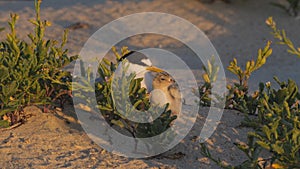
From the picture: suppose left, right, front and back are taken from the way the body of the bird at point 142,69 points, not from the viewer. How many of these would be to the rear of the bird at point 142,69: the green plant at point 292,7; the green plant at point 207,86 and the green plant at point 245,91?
0

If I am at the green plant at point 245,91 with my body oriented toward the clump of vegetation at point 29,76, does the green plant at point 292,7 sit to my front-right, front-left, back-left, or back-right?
back-right

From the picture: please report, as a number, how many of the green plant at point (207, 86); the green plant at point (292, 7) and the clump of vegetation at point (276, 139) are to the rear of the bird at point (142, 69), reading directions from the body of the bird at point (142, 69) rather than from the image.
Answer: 0

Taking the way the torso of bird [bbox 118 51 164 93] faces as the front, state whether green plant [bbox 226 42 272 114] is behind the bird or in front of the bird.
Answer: in front

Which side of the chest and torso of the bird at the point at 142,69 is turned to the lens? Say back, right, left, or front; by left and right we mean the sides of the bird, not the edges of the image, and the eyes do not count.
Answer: right

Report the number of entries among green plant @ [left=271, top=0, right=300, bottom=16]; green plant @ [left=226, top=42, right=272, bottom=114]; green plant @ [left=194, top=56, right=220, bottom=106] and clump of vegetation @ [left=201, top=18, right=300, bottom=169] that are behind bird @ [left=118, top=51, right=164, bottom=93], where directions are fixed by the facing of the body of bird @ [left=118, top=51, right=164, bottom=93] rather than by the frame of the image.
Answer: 0

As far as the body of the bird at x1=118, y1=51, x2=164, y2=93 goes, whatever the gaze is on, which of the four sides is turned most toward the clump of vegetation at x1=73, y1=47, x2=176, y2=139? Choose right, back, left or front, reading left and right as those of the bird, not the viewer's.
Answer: right

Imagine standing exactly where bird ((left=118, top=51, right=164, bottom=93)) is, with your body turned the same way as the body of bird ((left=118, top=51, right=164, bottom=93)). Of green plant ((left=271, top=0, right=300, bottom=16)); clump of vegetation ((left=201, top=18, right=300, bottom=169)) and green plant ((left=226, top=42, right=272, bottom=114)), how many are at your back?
0

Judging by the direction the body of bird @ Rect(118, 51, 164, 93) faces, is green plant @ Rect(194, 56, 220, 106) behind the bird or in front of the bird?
in front

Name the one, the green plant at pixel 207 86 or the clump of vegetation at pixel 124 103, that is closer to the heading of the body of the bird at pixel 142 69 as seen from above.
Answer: the green plant

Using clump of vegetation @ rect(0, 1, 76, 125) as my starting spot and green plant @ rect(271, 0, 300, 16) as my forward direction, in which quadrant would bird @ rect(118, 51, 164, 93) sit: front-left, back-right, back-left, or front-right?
front-right

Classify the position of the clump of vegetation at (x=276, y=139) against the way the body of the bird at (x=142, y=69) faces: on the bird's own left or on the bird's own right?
on the bird's own right

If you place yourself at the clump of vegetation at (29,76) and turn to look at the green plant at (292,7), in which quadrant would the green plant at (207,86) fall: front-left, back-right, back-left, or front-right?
front-right
